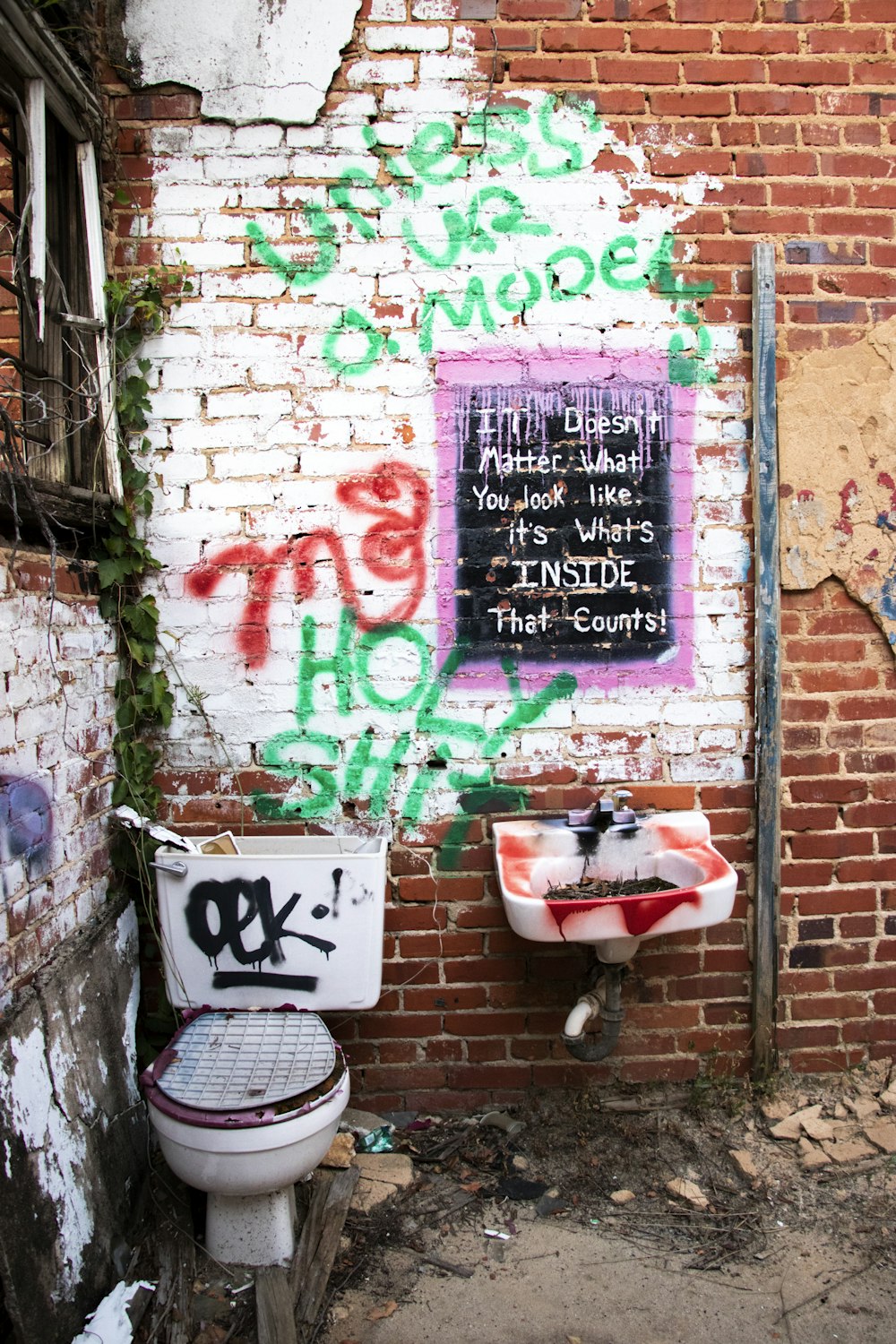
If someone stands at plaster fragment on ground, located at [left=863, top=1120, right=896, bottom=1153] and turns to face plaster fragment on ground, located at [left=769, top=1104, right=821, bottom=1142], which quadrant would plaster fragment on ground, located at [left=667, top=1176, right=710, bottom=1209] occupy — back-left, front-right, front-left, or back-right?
front-left

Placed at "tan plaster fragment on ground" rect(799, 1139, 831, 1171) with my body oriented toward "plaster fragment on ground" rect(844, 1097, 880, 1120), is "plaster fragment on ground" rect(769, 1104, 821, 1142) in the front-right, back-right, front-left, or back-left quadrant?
front-left

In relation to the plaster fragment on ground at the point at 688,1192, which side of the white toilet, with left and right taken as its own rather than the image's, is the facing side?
left

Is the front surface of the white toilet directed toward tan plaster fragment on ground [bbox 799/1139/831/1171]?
no

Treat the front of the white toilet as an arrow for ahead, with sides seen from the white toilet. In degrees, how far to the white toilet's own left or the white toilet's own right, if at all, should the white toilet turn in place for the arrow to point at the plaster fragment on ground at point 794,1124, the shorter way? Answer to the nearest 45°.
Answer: approximately 90° to the white toilet's own left

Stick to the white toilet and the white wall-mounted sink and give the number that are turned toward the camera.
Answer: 2

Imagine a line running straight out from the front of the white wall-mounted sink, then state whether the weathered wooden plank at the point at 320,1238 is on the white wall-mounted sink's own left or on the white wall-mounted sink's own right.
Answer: on the white wall-mounted sink's own right

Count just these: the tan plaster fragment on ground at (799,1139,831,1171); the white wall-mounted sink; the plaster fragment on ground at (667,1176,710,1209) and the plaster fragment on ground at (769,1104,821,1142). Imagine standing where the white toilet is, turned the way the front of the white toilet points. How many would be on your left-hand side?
4

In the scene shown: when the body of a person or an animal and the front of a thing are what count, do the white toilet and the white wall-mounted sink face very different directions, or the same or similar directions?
same or similar directions

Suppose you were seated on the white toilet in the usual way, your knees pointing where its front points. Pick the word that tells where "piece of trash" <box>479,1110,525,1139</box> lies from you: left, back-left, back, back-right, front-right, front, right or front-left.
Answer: left

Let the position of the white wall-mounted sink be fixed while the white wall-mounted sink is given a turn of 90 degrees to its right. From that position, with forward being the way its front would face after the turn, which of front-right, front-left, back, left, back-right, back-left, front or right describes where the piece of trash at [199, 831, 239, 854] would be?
front

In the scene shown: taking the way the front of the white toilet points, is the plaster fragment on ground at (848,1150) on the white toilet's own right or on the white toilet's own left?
on the white toilet's own left

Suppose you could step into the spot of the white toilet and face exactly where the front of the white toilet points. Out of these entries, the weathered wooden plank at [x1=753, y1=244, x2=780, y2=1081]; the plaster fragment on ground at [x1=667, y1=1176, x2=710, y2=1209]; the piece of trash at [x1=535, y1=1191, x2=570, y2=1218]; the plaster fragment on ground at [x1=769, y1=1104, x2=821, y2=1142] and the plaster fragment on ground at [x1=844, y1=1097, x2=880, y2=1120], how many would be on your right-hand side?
0

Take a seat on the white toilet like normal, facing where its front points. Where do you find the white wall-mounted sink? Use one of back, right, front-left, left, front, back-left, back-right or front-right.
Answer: left

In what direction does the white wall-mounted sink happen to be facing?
toward the camera
